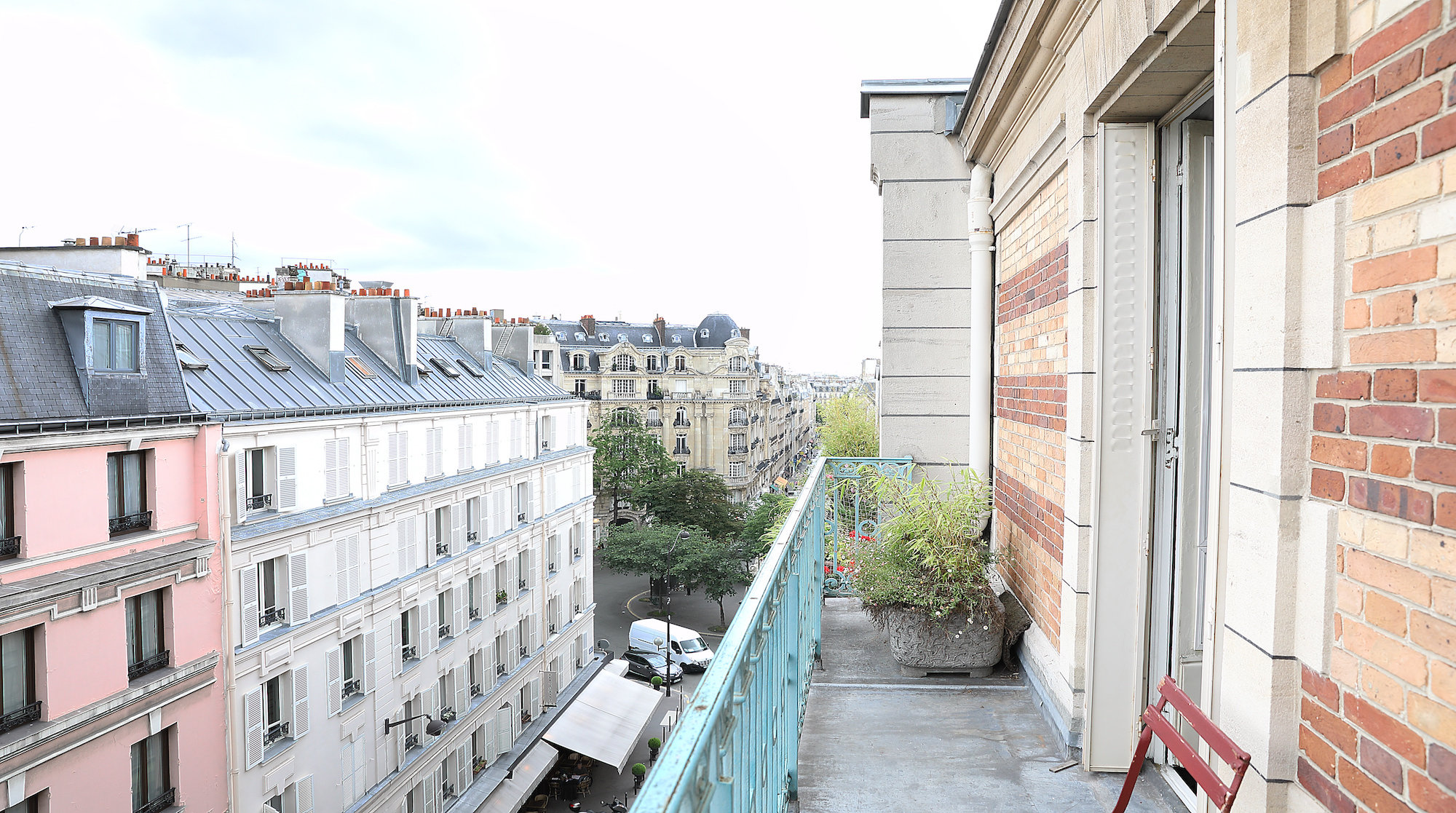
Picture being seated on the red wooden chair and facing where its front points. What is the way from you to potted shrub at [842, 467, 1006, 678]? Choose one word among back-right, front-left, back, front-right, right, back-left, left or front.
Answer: right

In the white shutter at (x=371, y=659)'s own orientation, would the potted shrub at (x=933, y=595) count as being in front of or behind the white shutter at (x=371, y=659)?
in front

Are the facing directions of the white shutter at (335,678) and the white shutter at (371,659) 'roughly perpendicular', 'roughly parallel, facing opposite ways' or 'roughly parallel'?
roughly parallel

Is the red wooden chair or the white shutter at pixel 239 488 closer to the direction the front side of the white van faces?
the red wooden chair

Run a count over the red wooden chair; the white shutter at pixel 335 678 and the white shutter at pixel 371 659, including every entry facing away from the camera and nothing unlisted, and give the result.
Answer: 0

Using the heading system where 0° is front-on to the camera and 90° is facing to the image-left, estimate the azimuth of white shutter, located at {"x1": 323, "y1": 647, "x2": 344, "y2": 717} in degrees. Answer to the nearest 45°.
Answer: approximately 315°

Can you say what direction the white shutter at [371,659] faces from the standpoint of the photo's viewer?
facing the viewer and to the right of the viewer

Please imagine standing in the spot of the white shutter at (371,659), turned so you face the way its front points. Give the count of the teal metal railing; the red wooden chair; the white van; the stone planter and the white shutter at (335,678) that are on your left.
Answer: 1

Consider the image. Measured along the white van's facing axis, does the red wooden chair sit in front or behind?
in front

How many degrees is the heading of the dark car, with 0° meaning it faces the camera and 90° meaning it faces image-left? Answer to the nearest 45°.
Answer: approximately 315°

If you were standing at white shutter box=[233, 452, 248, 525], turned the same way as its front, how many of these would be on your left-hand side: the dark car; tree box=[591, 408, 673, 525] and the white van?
3

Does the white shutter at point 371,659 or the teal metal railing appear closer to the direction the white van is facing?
the teal metal railing

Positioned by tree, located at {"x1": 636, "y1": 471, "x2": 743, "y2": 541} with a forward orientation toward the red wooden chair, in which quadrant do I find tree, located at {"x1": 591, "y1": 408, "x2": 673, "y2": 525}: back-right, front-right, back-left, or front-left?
back-right

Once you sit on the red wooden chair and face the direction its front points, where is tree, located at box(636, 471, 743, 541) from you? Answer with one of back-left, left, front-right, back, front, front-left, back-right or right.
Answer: right

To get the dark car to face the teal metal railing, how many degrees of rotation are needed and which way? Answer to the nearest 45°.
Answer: approximately 45° to its right

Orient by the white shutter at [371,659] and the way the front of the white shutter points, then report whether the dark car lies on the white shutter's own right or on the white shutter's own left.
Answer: on the white shutter's own left

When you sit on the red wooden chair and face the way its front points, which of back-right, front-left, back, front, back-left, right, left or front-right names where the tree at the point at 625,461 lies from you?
right

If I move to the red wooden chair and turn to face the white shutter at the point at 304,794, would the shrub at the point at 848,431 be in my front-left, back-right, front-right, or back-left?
front-right

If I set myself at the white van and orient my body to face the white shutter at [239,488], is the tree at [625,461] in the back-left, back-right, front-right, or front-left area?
back-right
